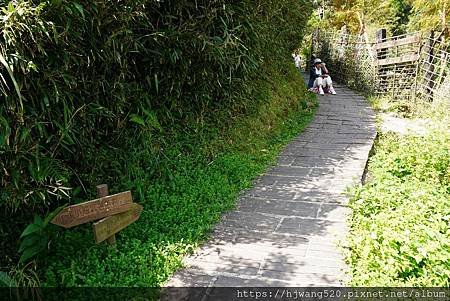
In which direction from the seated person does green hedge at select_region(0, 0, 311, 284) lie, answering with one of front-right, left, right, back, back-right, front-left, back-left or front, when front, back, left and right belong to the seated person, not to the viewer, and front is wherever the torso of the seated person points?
front-right

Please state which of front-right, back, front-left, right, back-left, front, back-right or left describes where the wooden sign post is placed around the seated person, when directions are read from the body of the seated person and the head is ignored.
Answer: front-right

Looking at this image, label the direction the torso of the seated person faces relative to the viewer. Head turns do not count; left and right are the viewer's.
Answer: facing the viewer and to the right of the viewer

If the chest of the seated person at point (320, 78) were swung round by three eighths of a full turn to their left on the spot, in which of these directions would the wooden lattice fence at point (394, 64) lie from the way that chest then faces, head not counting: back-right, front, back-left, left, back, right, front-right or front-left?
right
